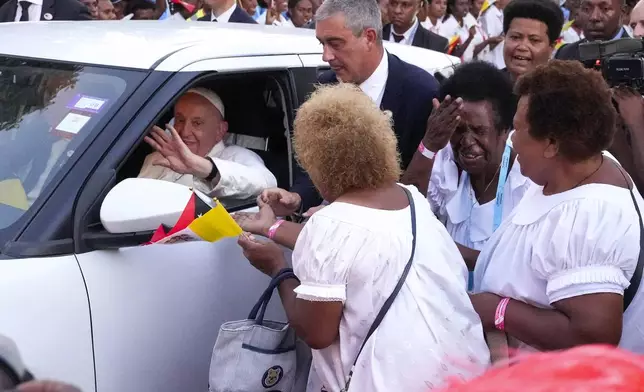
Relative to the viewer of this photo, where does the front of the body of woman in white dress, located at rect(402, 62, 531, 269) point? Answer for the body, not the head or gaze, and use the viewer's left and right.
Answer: facing the viewer and to the left of the viewer

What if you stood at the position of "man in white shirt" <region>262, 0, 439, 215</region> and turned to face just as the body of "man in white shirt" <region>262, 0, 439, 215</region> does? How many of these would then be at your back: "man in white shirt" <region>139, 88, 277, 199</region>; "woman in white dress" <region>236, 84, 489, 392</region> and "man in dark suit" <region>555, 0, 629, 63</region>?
1

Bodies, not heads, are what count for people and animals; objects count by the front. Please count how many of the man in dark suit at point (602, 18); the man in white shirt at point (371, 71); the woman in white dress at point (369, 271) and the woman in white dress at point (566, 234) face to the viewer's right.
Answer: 0

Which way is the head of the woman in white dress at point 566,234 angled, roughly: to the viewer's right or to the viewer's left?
to the viewer's left

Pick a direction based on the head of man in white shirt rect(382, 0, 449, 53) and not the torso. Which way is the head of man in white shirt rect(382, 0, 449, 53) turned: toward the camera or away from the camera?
toward the camera

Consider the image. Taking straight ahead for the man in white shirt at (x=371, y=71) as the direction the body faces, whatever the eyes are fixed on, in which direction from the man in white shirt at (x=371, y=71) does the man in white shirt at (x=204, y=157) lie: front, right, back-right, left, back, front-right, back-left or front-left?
front

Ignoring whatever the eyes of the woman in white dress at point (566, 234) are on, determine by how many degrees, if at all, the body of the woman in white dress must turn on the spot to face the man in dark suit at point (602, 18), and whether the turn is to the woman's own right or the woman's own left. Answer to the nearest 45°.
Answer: approximately 90° to the woman's own right

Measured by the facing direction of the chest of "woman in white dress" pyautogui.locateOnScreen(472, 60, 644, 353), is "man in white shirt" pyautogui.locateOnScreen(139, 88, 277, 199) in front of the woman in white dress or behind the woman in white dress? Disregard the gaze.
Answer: in front

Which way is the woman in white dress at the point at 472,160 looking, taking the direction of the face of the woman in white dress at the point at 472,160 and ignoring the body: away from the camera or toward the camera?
toward the camera

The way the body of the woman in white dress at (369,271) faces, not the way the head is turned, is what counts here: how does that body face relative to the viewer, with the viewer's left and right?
facing away from the viewer and to the left of the viewer

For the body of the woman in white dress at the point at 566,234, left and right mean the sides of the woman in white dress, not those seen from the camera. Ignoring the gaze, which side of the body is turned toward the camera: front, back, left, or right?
left

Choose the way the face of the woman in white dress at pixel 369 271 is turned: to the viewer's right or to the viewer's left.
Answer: to the viewer's left

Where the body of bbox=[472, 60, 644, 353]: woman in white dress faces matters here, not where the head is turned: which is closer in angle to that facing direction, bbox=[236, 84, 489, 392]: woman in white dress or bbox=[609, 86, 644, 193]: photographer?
the woman in white dress

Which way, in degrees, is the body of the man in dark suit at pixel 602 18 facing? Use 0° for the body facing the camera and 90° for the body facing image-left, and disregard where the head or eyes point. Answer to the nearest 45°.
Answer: approximately 45°

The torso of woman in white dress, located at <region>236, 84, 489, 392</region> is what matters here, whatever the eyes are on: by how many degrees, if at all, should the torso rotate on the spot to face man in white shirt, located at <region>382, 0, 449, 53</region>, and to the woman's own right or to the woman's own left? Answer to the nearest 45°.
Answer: approximately 45° to the woman's own right
